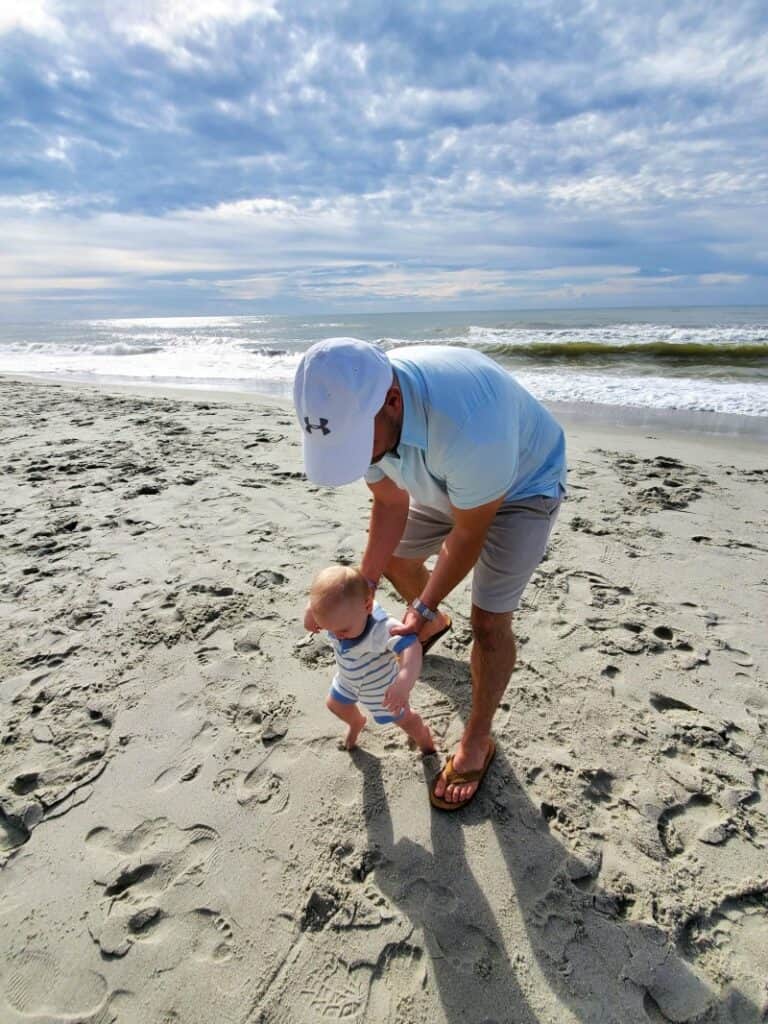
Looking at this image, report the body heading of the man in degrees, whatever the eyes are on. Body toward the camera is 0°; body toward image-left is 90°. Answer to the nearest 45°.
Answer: approximately 45°

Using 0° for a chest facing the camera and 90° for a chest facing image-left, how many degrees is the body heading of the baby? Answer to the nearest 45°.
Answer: approximately 45°
